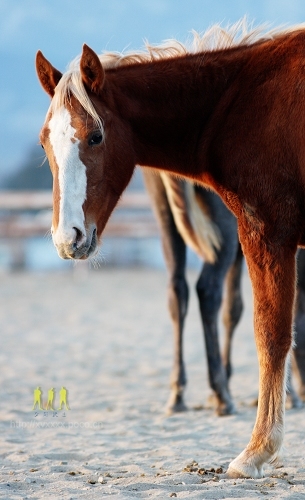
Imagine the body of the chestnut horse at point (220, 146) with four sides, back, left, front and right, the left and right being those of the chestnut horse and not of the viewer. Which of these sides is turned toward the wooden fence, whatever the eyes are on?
right

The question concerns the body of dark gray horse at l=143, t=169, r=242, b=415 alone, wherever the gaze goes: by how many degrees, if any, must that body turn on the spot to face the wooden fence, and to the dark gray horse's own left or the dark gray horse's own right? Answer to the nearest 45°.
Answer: approximately 45° to the dark gray horse's own left

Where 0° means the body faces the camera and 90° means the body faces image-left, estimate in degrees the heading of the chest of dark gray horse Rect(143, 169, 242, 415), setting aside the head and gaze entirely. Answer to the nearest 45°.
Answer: approximately 225°

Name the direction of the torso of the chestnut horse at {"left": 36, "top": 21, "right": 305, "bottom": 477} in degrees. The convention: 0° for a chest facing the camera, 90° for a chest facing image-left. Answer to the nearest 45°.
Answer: approximately 90°
